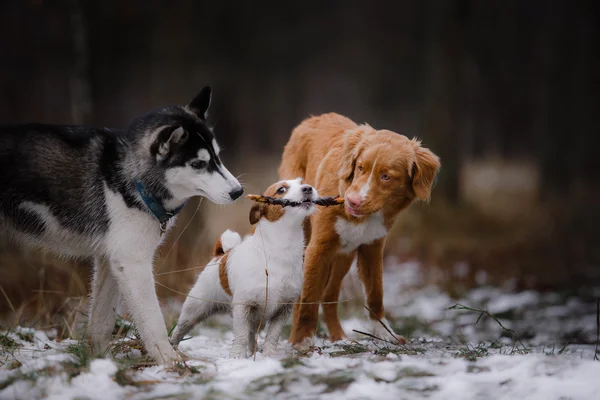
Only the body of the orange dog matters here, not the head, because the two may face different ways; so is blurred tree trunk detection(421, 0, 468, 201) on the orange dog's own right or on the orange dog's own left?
on the orange dog's own left

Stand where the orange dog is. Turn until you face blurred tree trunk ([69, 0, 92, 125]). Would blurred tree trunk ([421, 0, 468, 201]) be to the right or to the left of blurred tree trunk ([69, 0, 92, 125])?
right

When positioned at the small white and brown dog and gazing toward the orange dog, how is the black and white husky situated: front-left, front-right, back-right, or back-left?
back-left

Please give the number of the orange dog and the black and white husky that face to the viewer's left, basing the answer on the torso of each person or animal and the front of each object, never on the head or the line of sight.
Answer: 0

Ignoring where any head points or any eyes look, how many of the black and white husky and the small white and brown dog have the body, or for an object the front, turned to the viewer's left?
0

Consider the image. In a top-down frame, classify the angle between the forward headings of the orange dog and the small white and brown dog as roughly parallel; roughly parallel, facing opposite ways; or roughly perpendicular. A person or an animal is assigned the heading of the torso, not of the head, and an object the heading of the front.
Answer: roughly parallel

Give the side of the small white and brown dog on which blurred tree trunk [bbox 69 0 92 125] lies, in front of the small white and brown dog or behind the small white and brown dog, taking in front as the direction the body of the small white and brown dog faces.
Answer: behind

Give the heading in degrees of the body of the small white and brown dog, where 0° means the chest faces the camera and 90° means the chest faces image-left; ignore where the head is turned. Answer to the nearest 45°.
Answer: approximately 315°

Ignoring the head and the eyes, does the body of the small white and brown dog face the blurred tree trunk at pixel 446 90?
no

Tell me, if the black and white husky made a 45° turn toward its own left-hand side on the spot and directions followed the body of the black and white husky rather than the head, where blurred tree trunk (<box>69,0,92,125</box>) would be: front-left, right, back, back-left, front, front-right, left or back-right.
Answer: front-left

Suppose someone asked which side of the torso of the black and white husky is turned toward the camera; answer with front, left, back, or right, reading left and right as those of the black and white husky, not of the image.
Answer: right

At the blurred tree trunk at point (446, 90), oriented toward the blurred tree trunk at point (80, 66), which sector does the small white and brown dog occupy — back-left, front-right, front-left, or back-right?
front-left

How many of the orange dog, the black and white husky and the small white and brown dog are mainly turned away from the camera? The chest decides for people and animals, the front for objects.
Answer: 0

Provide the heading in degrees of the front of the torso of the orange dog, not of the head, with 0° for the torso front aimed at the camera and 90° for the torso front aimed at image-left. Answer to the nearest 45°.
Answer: approximately 315°
